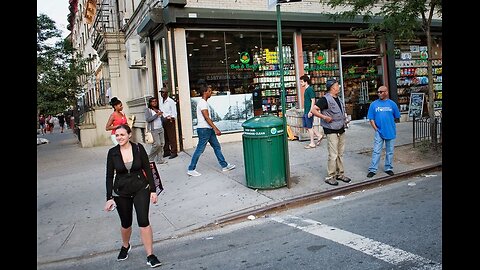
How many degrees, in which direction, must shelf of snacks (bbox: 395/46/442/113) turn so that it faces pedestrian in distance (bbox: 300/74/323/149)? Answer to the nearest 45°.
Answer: approximately 90° to its right

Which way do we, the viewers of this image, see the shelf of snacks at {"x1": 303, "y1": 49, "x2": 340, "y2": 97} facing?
facing the viewer

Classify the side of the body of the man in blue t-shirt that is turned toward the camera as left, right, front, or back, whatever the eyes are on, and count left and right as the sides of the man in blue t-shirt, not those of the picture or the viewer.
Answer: front

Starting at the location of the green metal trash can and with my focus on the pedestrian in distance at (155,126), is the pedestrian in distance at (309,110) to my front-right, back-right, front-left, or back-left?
front-right

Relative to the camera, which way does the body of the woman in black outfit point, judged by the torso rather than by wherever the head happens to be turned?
toward the camera

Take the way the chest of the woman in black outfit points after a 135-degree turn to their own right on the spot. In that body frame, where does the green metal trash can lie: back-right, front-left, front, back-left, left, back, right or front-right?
right

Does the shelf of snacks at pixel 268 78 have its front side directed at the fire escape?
no

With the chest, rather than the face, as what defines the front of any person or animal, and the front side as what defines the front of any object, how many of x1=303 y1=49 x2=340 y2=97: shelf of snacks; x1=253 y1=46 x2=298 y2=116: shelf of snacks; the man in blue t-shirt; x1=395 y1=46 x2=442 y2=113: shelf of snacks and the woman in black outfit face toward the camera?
5

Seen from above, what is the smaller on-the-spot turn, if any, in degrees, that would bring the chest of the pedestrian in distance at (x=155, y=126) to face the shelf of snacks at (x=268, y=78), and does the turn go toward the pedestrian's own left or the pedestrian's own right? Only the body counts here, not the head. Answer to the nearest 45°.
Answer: approximately 90° to the pedestrian's own left

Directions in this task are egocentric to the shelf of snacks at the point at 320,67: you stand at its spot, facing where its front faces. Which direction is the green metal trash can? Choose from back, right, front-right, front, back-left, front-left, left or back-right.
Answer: front

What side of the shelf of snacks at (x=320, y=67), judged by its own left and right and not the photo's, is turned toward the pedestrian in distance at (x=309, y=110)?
front

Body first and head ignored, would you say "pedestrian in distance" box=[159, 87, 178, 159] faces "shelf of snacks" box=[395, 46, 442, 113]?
no

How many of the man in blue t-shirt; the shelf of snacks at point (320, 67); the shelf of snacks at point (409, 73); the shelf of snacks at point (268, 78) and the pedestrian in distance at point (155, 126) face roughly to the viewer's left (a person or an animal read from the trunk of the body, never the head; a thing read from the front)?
0

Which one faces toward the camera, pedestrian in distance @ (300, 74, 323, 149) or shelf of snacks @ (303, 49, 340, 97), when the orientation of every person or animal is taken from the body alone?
the shelf of snacks

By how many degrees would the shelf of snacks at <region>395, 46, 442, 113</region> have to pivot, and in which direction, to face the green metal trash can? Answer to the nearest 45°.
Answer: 0° — it already faces it

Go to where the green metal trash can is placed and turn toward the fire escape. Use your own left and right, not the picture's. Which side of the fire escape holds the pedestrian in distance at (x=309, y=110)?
right
